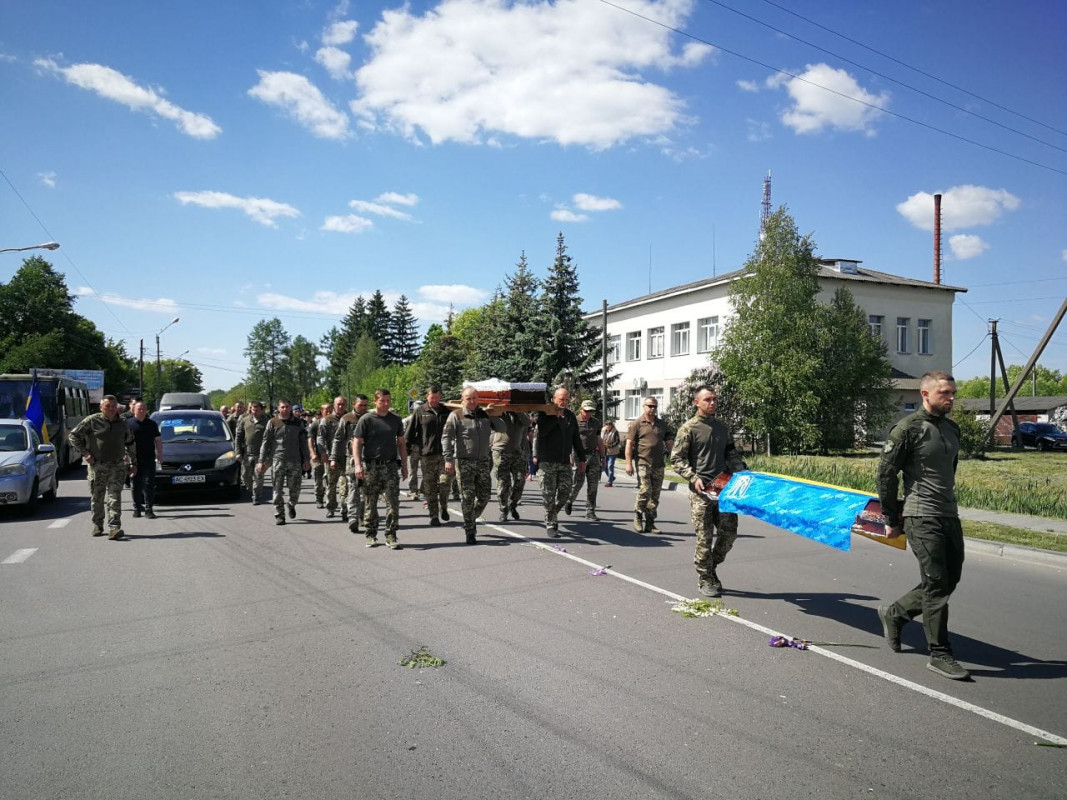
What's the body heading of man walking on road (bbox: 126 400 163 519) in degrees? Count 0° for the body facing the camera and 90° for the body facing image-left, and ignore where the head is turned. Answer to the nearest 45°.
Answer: approximately 0°

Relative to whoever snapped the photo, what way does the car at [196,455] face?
facing the viewer

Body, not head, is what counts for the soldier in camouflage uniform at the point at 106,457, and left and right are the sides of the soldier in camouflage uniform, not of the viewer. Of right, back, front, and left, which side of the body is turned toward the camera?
front

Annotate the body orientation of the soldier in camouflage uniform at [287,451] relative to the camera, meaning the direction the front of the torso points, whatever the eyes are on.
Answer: toward the camera

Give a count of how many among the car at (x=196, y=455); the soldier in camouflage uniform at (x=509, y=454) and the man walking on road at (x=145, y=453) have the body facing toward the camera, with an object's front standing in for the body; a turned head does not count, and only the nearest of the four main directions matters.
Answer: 3

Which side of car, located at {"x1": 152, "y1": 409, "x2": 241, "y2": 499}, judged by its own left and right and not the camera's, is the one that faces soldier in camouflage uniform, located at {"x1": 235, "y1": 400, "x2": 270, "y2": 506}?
left

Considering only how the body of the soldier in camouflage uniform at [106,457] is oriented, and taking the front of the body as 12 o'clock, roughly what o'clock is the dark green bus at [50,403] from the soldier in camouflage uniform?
The dark green bus is roughly at 6 o'clock from the soldier in camouflage uniform.

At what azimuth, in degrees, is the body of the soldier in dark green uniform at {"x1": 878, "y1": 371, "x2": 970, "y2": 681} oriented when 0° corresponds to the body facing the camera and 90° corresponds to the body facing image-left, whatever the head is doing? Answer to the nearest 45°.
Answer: approximately 315°

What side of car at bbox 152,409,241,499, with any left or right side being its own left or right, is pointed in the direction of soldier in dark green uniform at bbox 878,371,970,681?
front

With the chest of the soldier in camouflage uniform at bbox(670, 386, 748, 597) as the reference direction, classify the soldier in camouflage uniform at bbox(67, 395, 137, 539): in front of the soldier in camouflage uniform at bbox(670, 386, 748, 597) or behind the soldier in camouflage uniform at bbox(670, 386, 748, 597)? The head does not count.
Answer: behind

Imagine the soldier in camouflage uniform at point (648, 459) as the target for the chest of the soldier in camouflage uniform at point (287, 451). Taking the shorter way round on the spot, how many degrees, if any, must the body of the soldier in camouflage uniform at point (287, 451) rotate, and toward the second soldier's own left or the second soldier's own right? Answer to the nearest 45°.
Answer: approximately 45° to the second soldier's own left

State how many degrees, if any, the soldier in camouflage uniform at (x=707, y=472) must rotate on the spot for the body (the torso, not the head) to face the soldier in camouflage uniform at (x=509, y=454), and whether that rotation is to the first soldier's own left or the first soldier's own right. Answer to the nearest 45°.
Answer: approximately 180°
